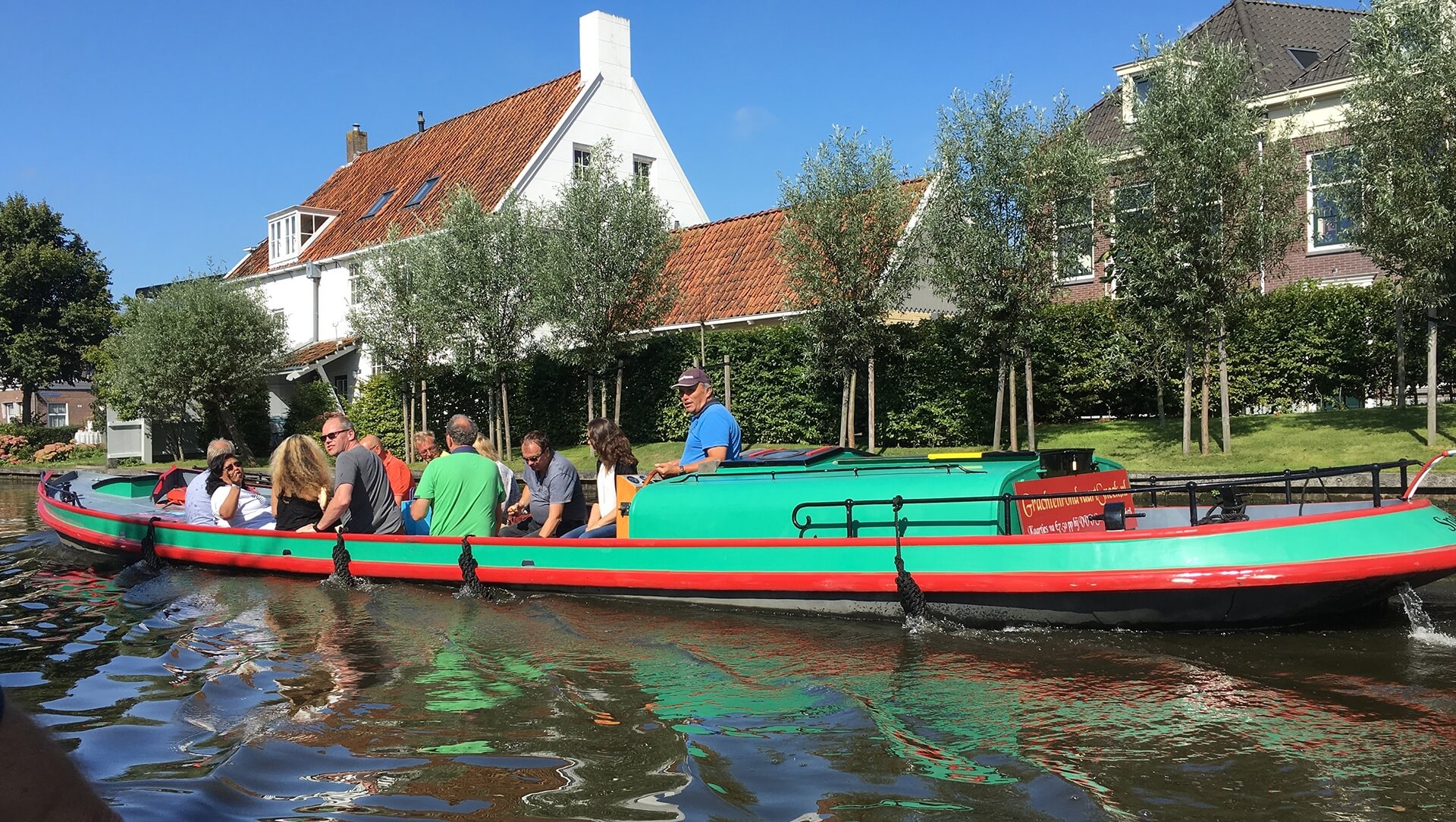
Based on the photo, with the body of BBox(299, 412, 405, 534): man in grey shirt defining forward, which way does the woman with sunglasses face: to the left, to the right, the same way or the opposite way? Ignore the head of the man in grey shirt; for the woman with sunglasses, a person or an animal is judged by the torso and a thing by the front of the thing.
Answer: the opposite way

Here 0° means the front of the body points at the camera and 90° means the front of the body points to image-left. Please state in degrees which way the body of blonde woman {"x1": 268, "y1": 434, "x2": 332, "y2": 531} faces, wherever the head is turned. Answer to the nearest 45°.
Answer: approximately 180°

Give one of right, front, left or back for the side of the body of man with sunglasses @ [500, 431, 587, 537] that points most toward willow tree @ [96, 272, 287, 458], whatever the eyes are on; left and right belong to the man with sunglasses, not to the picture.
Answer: right

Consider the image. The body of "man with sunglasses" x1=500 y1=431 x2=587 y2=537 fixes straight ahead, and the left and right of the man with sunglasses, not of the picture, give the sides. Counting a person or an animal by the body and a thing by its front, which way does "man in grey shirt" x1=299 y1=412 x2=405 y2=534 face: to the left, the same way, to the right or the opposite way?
to the right

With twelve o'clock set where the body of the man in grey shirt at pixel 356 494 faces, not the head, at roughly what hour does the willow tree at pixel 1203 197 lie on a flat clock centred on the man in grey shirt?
The willow tree is roughly at 4 o'clock from the man in grey shirt.

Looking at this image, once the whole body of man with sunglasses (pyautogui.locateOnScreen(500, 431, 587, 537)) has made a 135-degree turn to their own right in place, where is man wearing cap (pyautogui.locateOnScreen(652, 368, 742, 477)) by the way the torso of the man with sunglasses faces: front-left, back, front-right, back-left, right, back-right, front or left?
back-right

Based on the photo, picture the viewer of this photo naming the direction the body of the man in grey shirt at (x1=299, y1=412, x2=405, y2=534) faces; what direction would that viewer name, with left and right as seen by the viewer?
facing away from the viewer and to the left of the viewer

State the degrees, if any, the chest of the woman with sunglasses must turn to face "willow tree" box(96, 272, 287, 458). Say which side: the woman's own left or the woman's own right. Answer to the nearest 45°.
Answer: approximately 135° to the woman's own left

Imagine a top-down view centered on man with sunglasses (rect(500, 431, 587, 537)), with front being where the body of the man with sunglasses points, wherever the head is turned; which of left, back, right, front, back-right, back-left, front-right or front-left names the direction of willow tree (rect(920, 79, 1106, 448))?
back

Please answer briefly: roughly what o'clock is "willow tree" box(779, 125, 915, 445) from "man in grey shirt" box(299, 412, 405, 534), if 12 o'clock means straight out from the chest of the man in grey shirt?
The willow tree is roughly at 3 o'clock from the man in grey shirt.

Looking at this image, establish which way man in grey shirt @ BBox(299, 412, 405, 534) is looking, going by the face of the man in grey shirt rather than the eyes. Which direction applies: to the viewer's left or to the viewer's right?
to the viewer's left
